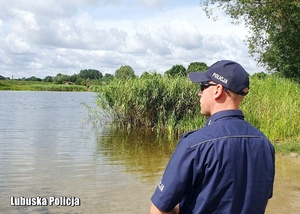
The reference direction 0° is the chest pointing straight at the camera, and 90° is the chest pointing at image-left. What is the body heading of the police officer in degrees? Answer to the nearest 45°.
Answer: approximately 135°

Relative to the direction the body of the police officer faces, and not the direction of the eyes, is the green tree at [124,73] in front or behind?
in front

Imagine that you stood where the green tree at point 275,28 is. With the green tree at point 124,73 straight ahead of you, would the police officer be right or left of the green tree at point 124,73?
left

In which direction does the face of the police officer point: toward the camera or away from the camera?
away from the camera

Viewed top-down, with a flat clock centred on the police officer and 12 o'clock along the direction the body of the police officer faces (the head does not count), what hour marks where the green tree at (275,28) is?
The green tree is roughly at 2 o'clock from the police officer.
